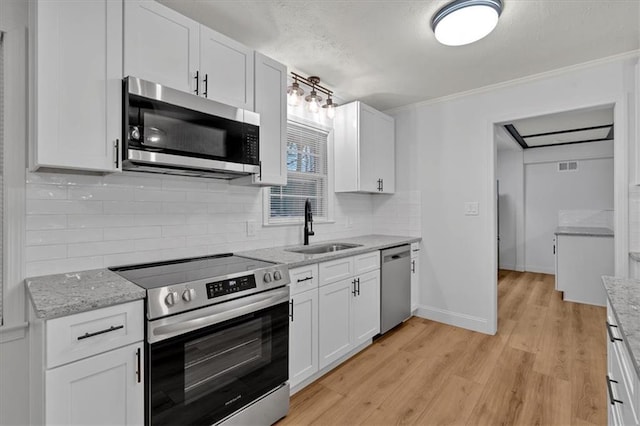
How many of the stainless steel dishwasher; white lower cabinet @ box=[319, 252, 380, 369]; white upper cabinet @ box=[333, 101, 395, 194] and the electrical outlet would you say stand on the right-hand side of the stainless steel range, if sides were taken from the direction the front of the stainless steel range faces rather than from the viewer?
0

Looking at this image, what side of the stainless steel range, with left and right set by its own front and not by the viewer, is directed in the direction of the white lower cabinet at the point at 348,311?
left

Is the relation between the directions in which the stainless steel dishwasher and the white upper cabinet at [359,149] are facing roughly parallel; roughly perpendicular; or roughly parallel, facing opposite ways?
roughly parallel

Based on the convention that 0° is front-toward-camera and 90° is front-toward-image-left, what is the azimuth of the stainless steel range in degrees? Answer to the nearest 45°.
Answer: approximately 315°

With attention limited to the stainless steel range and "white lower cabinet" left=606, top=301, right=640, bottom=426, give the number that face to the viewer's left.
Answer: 1

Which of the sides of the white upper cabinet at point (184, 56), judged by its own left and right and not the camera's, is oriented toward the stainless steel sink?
left

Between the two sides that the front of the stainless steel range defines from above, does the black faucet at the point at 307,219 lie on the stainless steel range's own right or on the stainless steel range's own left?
on the stainless steel range's own left

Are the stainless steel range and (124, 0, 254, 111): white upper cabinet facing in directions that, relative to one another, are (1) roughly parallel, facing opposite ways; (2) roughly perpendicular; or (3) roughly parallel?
roughly parallel

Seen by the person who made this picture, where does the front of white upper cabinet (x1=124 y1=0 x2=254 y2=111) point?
facing the viewer and to the right of the viewer

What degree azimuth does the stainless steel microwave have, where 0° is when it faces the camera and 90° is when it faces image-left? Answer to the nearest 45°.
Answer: approximately 315°

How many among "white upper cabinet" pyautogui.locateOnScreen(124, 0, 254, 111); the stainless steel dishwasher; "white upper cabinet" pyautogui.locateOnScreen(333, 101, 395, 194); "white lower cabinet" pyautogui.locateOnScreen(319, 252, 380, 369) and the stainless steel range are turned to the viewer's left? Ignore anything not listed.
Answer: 0

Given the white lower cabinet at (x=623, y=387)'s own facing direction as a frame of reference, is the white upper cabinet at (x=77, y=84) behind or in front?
in front

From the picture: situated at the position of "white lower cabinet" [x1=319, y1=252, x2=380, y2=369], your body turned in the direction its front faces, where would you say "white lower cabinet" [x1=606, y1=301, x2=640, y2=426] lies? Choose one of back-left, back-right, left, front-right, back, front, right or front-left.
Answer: front

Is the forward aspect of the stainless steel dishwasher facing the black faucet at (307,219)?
no

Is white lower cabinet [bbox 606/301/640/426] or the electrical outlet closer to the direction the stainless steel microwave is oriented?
the white lower cabinet

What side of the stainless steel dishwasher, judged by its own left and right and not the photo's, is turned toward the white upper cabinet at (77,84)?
right

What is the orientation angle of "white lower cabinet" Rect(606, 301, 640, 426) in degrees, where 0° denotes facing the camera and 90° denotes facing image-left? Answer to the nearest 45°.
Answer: approximately 90°
